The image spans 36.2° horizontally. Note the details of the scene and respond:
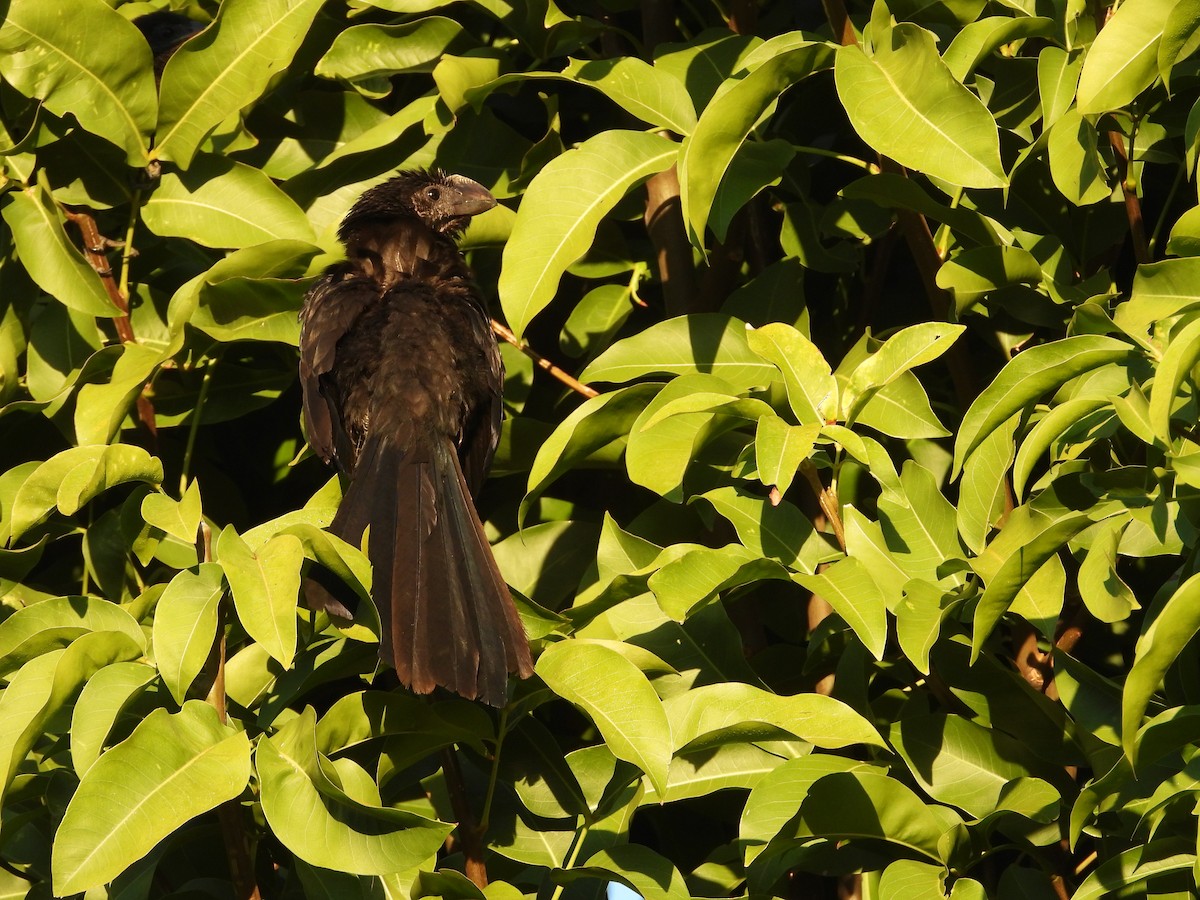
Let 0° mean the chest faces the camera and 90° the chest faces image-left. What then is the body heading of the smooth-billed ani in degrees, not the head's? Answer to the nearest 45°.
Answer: approximately 180°

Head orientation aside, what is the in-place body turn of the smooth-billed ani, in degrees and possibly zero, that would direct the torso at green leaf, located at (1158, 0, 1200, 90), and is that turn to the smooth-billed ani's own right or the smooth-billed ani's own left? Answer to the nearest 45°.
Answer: approximately 135° to the smooth-billed ani's own right

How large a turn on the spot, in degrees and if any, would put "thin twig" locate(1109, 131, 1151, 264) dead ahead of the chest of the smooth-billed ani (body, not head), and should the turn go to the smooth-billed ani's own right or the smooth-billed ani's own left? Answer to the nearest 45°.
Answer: approximately 135° to the smooth-billed ani's own right

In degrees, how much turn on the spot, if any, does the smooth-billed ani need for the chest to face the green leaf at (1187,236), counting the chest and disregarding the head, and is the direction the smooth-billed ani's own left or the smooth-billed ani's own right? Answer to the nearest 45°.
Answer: approximately 135° to the smooth-billed ani's own right

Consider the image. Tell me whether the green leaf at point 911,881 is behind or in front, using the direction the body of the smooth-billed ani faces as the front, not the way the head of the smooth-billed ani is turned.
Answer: behind
